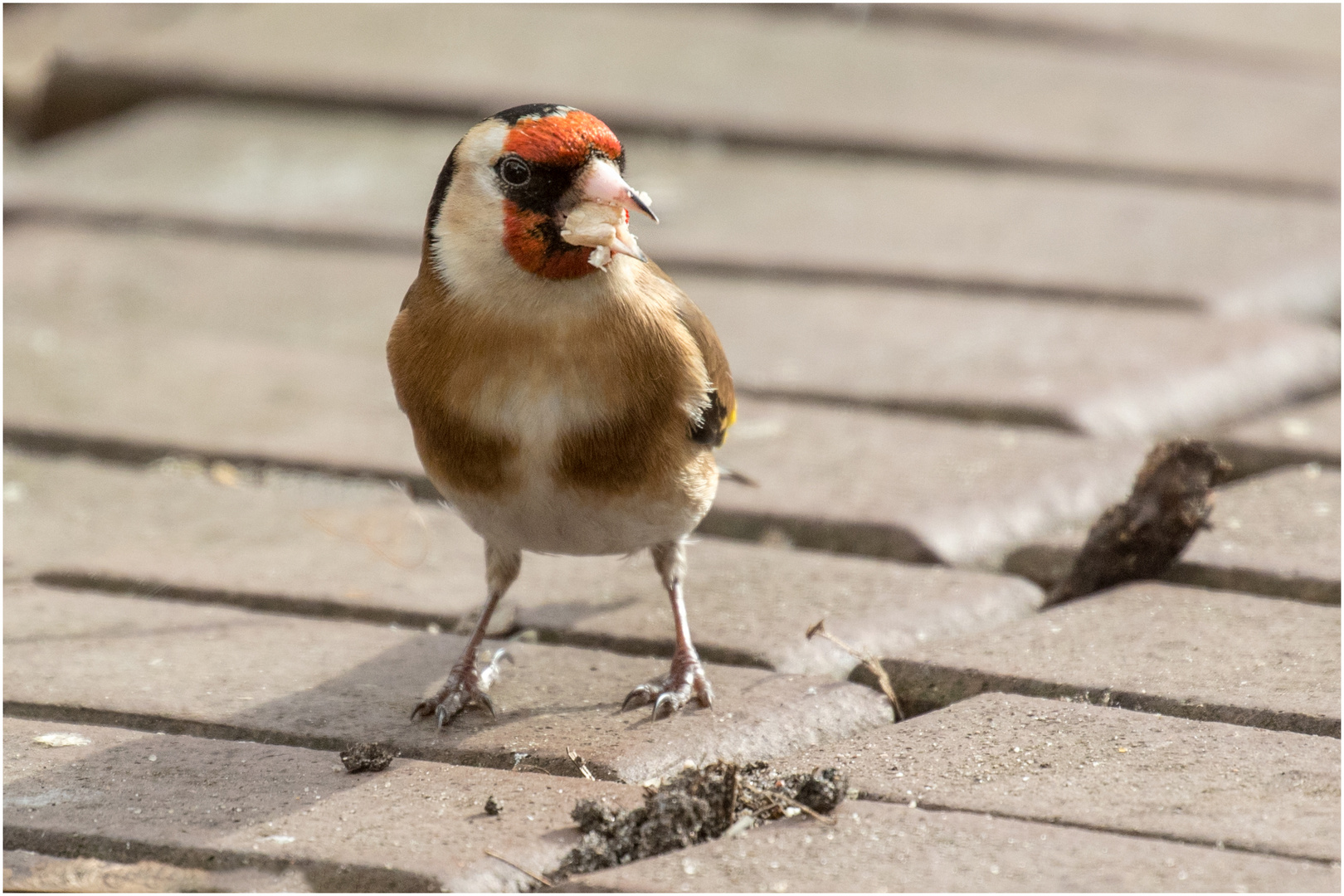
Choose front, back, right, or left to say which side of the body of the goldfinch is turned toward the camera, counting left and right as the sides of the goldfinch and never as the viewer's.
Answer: front

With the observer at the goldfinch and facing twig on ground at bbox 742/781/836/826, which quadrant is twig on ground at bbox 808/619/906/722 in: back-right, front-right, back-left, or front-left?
front-left

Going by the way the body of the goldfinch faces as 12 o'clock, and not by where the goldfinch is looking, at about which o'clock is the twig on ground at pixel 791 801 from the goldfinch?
The twig on ground is roughly at 11 o'clock from the goldfinch.

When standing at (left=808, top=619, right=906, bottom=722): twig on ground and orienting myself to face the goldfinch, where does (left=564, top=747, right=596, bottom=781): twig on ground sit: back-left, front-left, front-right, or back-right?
front-left

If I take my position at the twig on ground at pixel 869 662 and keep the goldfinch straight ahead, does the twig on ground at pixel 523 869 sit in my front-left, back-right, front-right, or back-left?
front-left

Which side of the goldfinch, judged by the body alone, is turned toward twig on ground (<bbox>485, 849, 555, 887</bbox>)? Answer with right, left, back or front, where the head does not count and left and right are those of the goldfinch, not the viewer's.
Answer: front
